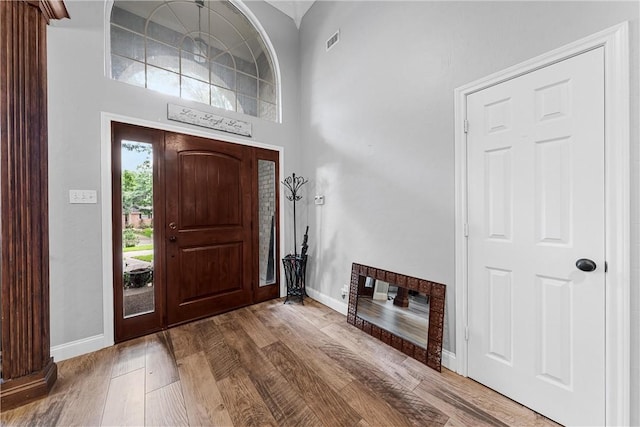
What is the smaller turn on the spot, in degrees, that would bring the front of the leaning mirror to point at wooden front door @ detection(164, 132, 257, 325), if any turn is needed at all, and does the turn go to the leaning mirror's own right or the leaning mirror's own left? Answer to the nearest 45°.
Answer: approximately 45° to the leaning mirror's own right

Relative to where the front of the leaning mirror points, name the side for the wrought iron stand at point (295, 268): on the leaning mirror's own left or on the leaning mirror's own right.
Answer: on the leaning mirror's own right

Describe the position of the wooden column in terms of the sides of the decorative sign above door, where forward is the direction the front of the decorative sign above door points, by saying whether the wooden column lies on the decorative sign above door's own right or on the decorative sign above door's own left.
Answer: on the decorative sign above door's own right

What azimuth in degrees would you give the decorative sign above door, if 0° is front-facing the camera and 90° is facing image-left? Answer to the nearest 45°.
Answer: approximately 315°

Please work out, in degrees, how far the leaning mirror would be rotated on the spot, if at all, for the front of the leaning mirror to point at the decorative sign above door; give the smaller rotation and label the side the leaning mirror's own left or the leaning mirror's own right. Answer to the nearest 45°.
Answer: approximately 45° to the leaning mirror's own right

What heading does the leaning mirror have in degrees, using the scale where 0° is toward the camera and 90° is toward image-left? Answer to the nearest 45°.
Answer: approximately 45°
